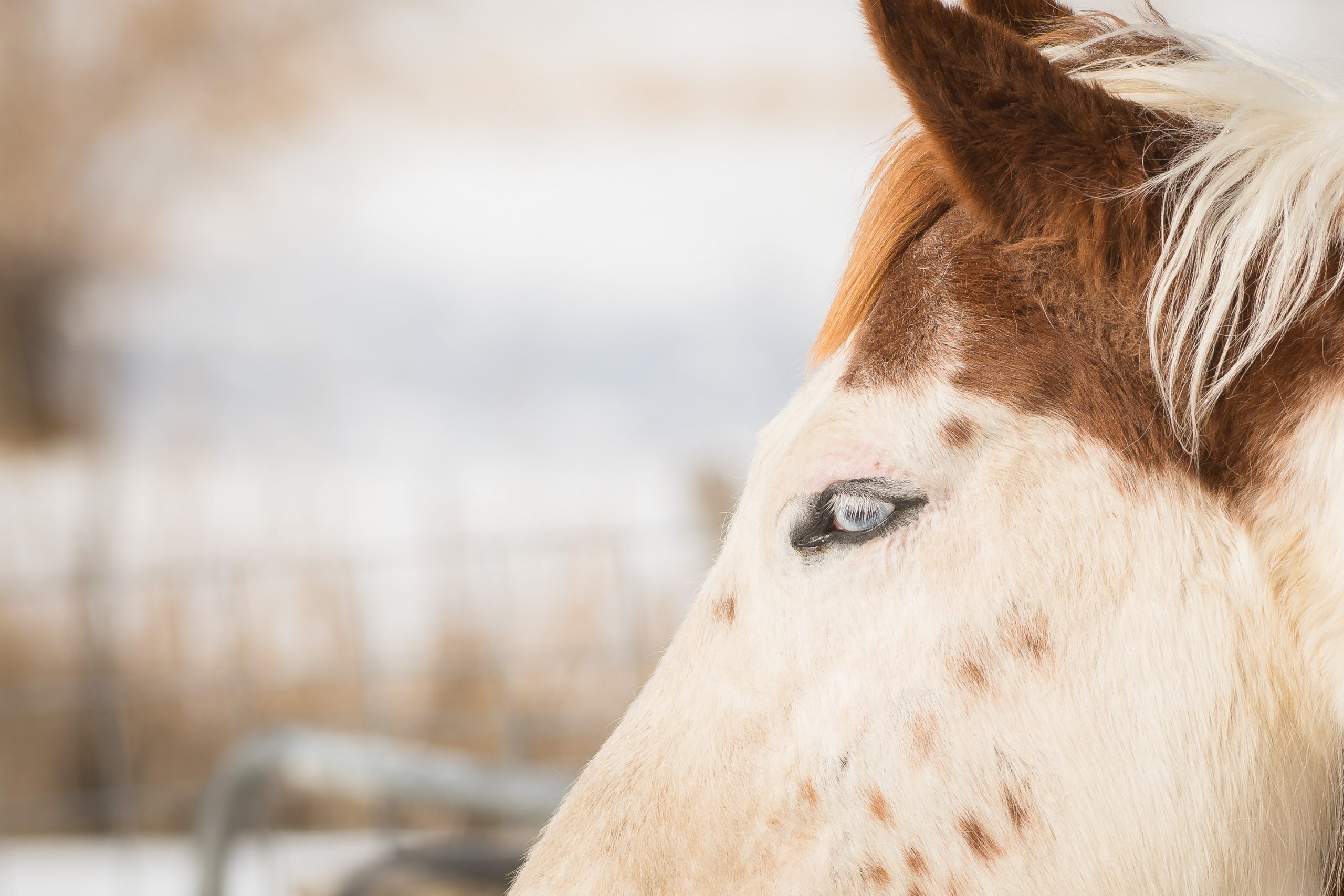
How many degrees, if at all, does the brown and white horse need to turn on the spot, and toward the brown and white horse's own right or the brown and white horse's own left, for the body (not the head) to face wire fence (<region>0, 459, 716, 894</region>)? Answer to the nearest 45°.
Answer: approximately 45° to the brown and white horse's own right

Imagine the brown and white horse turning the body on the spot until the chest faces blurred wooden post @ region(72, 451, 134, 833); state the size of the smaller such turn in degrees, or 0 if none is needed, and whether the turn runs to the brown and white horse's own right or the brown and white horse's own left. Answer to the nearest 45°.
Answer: approximately 45° to the brown and white horse's own right

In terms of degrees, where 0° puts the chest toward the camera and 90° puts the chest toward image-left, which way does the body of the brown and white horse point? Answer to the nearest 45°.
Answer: approximately 90°
